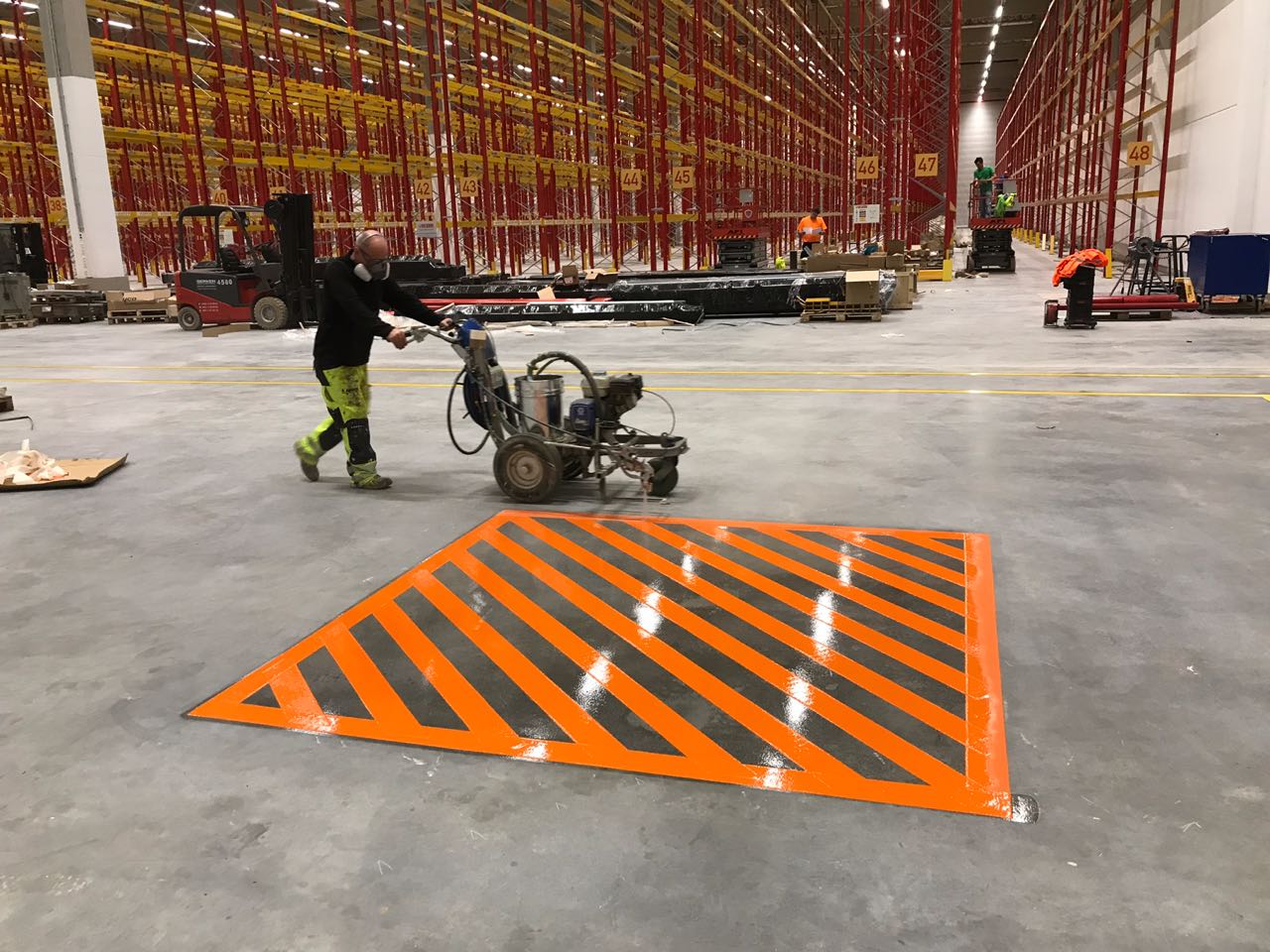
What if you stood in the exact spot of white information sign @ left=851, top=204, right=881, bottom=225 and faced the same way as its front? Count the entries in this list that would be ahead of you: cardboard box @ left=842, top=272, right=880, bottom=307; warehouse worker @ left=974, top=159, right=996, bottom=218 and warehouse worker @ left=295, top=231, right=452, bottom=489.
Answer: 2

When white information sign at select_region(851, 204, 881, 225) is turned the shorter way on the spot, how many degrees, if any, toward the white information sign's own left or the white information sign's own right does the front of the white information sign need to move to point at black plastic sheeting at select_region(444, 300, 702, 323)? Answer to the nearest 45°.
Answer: approximately 45° to the white information sign's own right

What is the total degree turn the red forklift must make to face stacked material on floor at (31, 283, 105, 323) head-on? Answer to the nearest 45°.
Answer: approximately 135° to its left

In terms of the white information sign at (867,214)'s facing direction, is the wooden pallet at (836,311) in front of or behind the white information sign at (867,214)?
in front

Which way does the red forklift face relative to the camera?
to the viewer's right

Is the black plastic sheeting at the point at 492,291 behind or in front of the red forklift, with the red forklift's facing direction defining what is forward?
in front

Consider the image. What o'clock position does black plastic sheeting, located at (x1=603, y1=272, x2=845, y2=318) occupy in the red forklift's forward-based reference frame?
The black plastic sheeting is roughly at 1 o'clock from the red forklift.

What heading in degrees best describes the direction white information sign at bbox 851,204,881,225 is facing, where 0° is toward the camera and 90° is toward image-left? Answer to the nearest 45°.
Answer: approximately 0°

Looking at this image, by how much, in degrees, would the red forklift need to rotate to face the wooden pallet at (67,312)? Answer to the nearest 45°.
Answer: approximately 135° to its left

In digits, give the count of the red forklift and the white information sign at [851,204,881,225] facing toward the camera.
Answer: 1

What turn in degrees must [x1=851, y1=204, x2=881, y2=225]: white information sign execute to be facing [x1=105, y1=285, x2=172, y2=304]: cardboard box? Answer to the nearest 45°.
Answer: approximately 90° to its right
